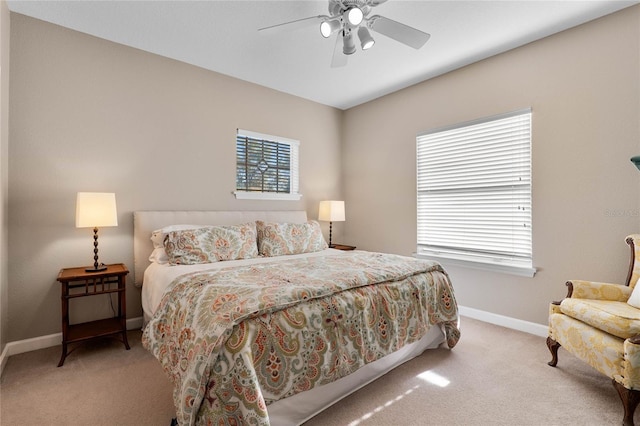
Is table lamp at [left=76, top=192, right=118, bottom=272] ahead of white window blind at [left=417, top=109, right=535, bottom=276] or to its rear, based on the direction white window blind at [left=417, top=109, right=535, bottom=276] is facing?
ahead

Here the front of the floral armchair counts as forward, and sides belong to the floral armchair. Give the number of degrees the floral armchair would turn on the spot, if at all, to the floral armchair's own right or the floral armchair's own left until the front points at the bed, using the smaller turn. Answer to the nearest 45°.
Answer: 0° — it already faces it

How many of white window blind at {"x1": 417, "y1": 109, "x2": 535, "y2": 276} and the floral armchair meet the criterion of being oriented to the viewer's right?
0

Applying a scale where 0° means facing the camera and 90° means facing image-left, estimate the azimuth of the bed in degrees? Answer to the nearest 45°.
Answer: approximately 315°

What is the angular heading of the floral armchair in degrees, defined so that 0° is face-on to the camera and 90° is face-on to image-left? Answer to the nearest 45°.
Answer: approximately 45°

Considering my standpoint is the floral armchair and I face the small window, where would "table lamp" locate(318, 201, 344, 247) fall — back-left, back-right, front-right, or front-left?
front-right

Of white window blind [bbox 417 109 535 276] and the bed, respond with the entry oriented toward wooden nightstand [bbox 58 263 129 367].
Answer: the white window blind

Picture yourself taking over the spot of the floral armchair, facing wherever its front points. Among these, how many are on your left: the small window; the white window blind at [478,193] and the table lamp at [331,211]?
0

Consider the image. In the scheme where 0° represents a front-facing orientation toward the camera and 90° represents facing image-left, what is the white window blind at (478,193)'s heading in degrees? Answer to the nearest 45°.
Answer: approximately 45°

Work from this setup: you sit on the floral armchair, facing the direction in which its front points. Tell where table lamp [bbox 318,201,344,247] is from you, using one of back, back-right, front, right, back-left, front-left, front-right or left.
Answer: front-right

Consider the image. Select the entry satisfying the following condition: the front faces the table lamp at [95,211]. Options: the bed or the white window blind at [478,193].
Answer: the white window blind

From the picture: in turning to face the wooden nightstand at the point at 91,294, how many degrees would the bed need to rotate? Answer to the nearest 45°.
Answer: approximately 180°

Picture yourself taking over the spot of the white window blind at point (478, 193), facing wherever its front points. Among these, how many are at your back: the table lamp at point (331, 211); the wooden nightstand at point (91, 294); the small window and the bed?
0

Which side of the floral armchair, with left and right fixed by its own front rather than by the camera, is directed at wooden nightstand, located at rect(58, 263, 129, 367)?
front

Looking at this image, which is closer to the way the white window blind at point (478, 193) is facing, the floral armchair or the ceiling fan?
the ceiling fan

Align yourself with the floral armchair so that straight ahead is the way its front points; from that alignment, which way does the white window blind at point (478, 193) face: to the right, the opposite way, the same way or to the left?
the same way

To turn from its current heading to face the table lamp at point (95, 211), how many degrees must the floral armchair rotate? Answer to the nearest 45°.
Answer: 0° — it already faces it

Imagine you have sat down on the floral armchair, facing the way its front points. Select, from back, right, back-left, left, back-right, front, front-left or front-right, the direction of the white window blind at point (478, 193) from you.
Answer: right

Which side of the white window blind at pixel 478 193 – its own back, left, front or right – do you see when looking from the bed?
front
